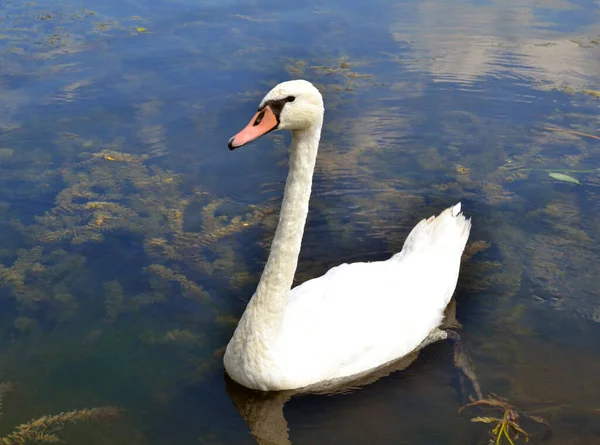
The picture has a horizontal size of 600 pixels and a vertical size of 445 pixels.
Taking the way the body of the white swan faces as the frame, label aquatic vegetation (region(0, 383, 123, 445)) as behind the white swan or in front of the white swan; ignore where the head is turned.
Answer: in front

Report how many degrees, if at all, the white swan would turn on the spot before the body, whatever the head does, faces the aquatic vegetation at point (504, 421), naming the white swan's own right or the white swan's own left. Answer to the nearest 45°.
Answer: approximately 135° to the white swan's own left

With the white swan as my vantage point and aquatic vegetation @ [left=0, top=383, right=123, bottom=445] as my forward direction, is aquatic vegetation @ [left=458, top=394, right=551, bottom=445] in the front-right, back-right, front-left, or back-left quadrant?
back-left

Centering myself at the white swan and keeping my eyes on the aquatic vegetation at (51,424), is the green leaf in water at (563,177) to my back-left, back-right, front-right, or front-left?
back-right

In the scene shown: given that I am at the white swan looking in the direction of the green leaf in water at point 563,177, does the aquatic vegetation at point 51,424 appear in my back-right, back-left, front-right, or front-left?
back-left

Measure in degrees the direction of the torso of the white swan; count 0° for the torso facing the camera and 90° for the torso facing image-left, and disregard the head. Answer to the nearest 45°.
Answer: approximately 45°

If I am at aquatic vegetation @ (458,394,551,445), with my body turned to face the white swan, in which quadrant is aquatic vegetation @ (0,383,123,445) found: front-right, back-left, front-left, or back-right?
front-left

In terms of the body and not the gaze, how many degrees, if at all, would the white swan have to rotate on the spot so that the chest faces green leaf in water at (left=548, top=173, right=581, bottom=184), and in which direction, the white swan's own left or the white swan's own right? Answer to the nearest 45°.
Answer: approximately 180°

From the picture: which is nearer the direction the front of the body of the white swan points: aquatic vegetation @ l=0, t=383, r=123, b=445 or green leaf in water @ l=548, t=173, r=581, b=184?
the aquatic vegetation
